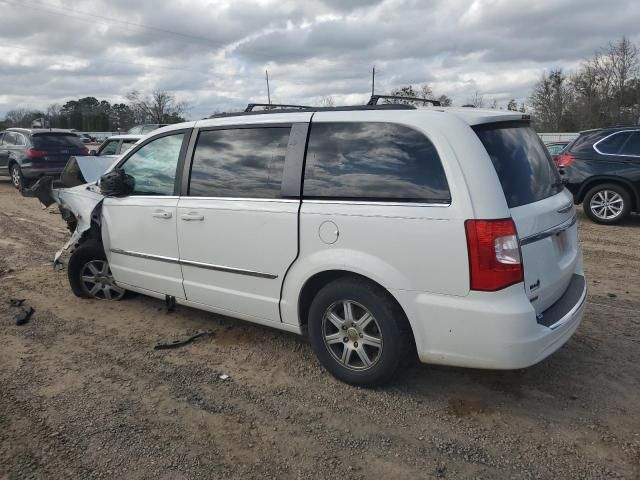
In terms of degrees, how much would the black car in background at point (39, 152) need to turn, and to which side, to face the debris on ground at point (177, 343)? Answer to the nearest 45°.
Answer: approximately 135° to its left

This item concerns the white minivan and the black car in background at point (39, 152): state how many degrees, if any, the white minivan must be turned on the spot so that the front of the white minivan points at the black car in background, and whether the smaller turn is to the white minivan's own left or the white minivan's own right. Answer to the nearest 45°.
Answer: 0° — it already faces it

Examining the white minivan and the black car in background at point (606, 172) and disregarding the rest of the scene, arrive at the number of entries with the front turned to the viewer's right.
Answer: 1

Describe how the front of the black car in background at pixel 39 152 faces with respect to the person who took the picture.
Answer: facing away from the viewer and to the left of the viewer

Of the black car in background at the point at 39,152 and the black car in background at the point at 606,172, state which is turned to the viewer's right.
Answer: the black car in background at the point at 606,172

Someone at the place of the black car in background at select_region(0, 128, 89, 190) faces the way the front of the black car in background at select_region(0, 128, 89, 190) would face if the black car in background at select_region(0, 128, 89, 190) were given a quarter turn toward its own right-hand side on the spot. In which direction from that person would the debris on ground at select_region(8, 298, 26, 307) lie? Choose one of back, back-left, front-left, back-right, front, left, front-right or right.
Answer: back-right

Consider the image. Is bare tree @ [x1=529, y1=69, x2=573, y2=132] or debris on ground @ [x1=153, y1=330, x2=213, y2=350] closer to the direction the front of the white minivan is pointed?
the debris on ground

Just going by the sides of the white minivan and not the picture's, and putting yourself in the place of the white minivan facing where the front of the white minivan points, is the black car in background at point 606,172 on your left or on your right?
on your right

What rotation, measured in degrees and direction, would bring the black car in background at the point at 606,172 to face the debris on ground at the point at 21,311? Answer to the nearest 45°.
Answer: approximately 135° to its right

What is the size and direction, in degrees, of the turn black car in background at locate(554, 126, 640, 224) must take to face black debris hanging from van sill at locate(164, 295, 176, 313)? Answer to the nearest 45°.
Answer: approximately 135° to its right

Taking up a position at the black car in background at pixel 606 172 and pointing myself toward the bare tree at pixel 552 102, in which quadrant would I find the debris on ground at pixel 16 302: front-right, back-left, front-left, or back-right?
back-left

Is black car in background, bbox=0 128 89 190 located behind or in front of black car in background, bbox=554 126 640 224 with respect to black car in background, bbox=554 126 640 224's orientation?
behind

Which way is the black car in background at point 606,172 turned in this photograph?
to the viewer's right

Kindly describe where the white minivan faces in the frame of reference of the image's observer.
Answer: facing away from the viewer and to the left of the viewer
